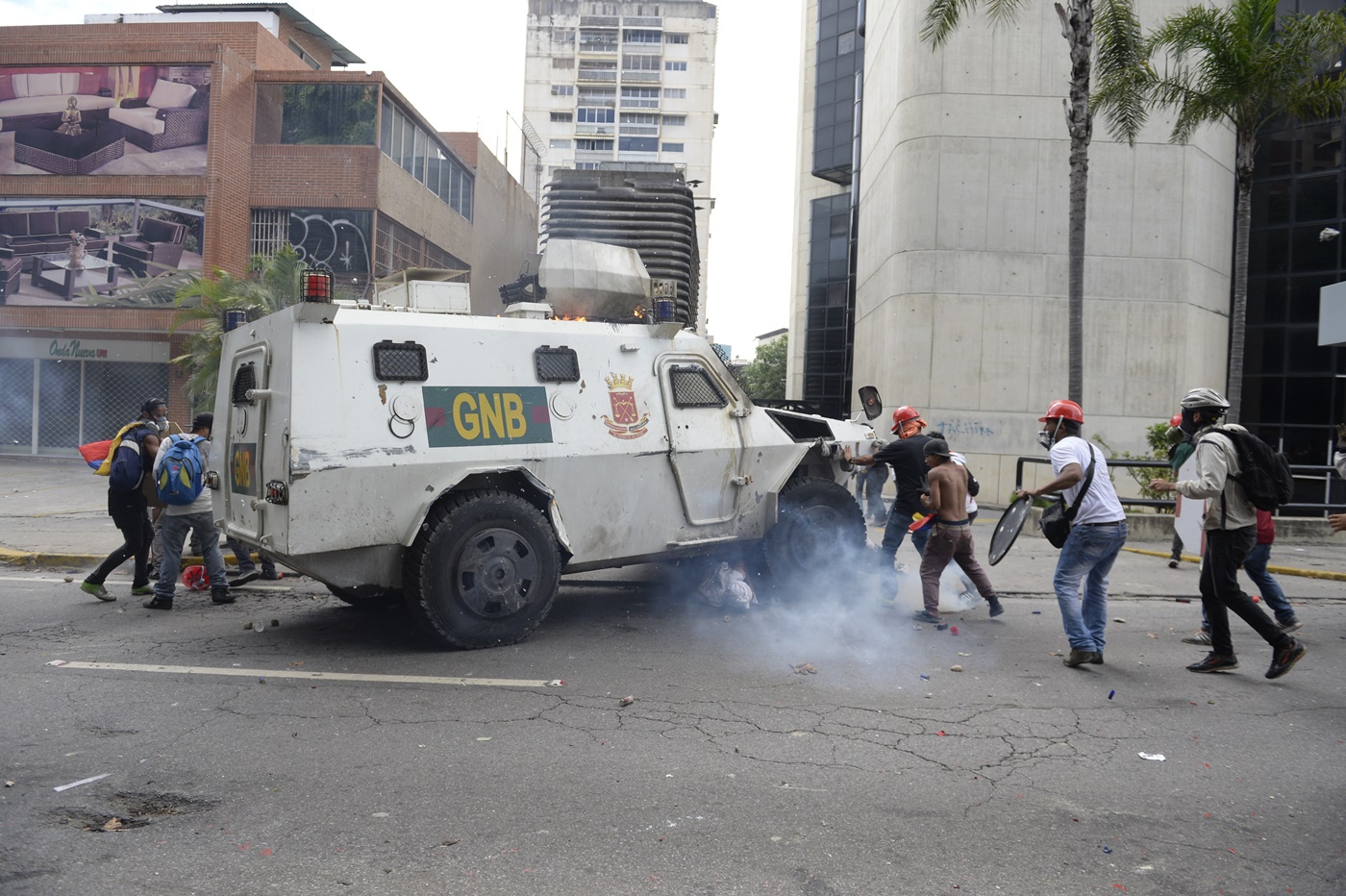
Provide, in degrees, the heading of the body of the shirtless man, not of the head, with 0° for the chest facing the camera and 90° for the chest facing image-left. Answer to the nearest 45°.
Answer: approximately 135°

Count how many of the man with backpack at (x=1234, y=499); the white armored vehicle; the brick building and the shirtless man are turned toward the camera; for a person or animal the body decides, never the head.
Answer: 1

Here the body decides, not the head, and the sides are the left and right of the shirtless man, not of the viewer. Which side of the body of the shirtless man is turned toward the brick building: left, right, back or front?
front

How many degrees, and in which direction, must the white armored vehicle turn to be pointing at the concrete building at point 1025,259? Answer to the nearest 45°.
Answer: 0° — it already faces it

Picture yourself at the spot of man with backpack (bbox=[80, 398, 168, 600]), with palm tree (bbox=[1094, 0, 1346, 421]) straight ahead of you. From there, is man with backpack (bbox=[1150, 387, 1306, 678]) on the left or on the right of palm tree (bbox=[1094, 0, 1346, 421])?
right

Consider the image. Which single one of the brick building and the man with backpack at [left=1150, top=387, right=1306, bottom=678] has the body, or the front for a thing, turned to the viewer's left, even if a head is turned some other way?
the man with backpack

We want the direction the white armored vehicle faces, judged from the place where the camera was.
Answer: facing away from the viewer and to the right of the viewer

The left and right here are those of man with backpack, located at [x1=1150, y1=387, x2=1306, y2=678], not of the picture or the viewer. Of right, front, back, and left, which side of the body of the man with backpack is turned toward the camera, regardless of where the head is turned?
left

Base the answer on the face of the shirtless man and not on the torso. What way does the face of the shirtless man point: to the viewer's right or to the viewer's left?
to the viewer's left

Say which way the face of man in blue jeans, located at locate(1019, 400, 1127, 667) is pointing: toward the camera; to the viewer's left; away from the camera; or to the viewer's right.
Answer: to the viewer's left
